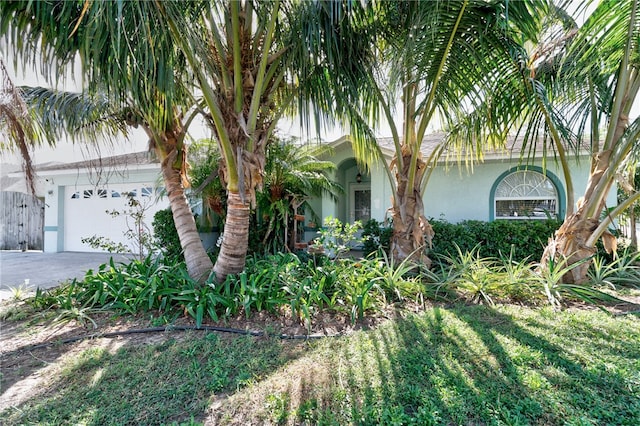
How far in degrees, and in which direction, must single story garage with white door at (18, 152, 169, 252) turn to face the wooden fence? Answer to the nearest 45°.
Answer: approximately 135° to its right

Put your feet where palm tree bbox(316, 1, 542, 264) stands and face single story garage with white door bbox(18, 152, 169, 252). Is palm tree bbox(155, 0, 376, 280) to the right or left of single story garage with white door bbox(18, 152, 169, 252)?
left

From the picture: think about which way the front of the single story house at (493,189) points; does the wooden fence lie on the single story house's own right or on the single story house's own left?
on the single story house's own right

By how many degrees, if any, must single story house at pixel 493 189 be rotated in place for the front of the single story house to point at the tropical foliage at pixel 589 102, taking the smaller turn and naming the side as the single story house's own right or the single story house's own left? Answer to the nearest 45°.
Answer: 0° — it already faces it

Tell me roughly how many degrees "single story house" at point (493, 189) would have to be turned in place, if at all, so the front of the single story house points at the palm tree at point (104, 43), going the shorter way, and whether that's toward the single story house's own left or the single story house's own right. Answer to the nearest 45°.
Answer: approximately 45° to the single story house's own right

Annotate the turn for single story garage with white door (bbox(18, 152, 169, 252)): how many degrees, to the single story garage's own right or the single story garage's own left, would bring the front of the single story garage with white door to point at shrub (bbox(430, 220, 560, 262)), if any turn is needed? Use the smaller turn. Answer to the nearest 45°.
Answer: approximately 45° to the single story garage's own left

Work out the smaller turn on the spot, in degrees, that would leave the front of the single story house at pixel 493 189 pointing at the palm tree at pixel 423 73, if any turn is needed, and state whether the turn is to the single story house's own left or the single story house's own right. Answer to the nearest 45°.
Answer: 0° — it already faces it

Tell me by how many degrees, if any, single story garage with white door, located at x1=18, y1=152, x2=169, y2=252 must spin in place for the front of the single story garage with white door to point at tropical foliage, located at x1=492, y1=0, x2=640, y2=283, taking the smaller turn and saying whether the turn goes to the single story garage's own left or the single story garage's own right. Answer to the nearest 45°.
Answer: approximately 45° to the single story garage's own left

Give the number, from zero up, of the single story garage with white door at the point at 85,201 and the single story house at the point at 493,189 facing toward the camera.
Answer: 2

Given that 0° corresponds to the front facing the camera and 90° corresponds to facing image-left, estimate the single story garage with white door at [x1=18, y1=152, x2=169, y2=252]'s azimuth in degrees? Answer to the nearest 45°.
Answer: approximately 0°
